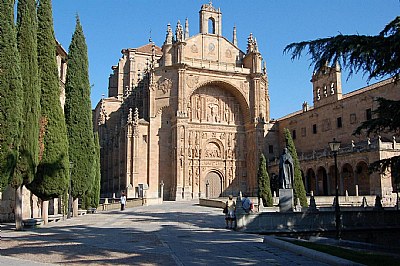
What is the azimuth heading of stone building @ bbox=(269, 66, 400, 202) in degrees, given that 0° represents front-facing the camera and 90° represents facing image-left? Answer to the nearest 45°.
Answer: approximately 45°

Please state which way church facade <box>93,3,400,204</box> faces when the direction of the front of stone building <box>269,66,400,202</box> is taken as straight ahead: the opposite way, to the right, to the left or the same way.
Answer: to the left

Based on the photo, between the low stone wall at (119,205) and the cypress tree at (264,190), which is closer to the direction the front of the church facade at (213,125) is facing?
the cypress tree

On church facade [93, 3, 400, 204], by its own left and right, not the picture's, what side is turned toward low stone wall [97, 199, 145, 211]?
right

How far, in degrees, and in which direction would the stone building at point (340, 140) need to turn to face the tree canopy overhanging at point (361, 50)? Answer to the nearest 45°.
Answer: approximately 45° to its left

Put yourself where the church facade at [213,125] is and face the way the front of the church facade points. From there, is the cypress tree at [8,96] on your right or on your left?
on your right

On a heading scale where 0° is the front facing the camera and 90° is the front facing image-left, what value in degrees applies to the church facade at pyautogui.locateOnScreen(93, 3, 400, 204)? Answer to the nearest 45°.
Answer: approximately 315°
